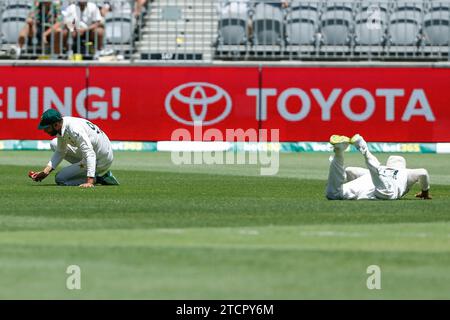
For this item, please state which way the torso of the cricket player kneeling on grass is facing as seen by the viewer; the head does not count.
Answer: to the viewer's left

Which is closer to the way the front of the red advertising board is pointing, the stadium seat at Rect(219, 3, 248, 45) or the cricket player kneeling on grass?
the cricket player kneeling on grass

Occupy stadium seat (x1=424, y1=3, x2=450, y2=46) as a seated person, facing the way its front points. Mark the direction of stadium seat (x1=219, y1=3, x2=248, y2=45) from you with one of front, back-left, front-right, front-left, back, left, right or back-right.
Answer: right

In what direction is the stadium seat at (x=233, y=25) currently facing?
toward the camera

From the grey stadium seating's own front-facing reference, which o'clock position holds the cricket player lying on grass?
The cricket player lying on grass is roughly at 12 o'clock from the grey stadium seating.

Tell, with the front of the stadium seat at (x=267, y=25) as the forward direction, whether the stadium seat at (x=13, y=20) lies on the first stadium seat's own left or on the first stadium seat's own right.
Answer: on the first stadium seat's own right

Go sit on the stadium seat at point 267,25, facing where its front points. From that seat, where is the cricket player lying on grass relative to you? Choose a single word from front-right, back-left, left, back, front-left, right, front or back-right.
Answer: front

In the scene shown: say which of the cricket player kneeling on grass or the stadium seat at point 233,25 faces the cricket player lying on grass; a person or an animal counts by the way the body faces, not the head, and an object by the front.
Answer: the stadium seat

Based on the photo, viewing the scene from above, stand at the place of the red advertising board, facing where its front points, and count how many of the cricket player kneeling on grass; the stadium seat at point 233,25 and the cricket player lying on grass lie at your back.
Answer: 1

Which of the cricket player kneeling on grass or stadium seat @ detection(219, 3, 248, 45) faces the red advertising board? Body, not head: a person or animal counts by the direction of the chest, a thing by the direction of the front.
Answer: the stadium seat

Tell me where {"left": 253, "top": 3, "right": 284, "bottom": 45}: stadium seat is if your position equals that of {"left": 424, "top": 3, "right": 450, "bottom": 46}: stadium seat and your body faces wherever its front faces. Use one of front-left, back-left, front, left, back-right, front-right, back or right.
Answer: right

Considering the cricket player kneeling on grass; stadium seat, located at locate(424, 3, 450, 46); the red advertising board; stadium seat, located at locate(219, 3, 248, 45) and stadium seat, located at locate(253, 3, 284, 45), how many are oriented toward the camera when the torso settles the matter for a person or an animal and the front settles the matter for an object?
4

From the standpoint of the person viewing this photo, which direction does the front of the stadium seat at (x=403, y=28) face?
facing the viewer

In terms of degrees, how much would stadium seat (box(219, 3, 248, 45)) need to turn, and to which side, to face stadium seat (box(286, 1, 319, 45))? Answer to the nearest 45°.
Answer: approximately 90° to its left

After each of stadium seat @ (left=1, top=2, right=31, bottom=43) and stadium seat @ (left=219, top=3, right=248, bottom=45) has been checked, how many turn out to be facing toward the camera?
2

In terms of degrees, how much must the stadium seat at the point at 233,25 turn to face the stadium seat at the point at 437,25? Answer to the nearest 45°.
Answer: approximately 90° to its left

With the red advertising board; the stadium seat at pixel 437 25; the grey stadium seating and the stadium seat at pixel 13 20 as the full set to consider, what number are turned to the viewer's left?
0
